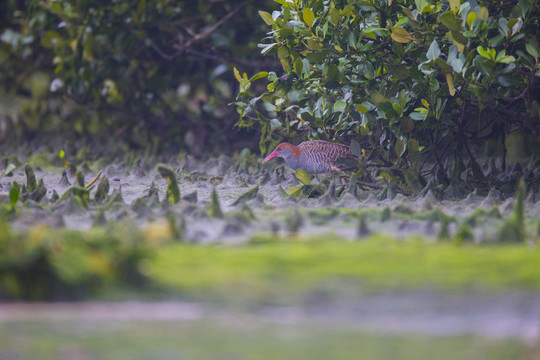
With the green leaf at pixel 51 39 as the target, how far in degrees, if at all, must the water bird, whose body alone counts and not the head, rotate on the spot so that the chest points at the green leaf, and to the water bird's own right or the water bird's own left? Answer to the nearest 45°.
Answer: approximately 45° to the water bird's own right

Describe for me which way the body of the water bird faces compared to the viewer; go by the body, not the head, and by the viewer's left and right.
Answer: facing to the left of the viewer
